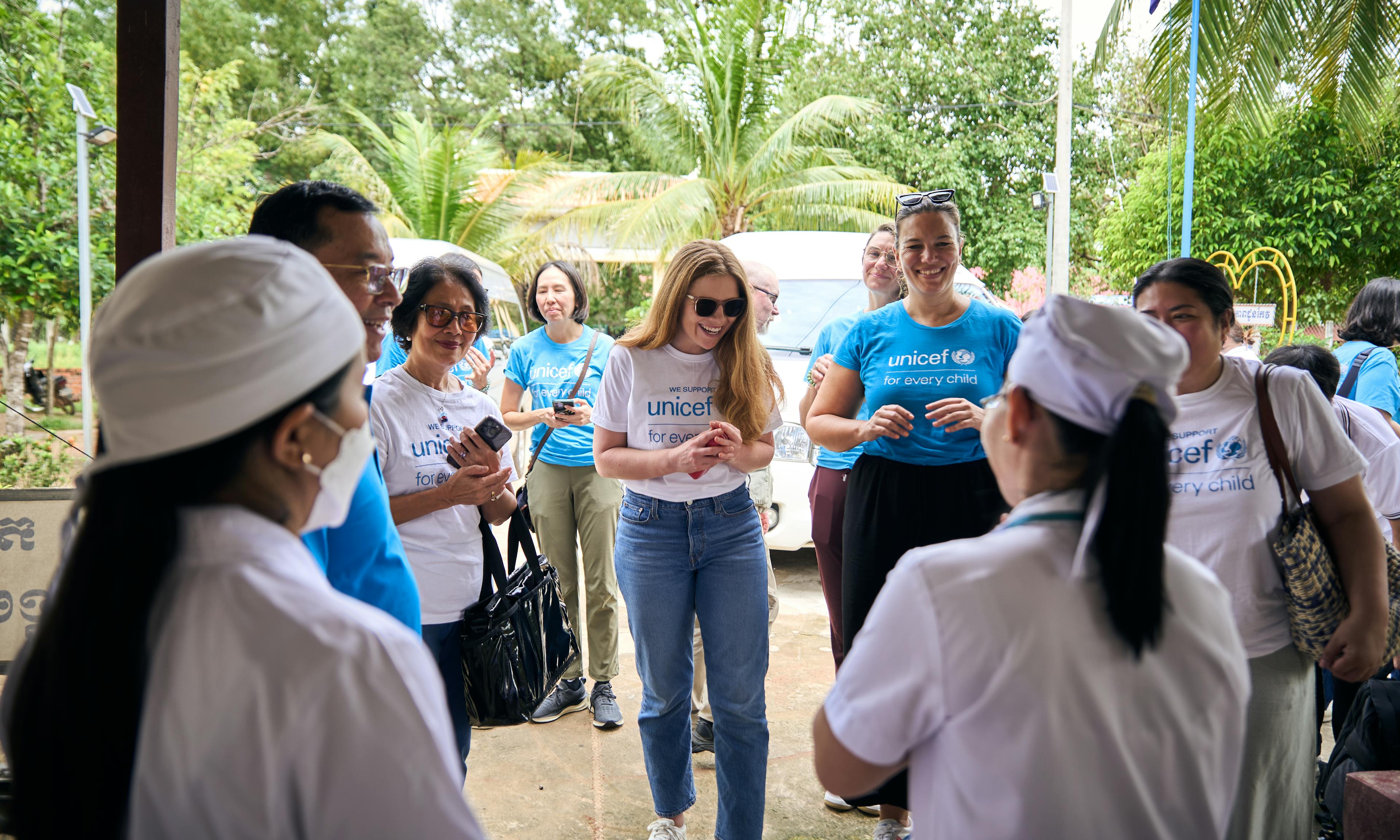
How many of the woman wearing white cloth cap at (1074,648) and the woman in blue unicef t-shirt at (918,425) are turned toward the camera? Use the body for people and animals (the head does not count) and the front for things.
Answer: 1

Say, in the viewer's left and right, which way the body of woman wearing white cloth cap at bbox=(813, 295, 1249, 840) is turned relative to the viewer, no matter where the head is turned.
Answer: facing away from the viewer and to the left of the viewer

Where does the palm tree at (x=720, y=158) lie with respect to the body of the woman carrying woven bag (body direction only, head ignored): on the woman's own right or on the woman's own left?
on the woman's own right

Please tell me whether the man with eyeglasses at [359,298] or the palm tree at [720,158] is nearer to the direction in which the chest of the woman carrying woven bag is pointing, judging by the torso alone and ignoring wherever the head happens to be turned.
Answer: the man with eyeglasses

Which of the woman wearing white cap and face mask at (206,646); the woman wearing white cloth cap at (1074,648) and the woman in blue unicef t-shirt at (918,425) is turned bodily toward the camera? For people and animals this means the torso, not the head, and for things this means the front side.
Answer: the woman in blue unicef t-shirt

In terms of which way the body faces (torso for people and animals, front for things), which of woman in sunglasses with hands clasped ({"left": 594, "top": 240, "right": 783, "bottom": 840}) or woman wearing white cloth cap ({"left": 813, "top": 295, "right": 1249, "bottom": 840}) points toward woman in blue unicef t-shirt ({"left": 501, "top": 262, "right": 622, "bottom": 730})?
the woman wearing white cloth cap

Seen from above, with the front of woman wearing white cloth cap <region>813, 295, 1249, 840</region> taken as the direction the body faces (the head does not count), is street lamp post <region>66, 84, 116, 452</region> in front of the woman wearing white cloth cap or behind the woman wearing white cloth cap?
in front

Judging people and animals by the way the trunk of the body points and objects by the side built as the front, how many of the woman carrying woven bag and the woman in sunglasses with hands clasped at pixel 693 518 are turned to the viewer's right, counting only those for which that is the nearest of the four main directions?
0

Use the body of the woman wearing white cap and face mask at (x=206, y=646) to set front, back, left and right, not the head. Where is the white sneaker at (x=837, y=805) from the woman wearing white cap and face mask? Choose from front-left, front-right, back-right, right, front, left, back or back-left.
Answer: front

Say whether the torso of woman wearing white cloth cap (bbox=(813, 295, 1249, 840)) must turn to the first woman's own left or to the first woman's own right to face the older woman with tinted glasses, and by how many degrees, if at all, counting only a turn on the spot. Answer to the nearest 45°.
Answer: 0° — they already face them

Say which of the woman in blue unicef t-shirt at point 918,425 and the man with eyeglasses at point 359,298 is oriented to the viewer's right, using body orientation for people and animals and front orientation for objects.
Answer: the man with eyeglasses

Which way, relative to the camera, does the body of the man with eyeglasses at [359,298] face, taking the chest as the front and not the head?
to the viewer's right

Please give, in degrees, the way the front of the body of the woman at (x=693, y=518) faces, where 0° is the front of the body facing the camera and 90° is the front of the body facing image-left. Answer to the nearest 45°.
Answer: approximately 0°

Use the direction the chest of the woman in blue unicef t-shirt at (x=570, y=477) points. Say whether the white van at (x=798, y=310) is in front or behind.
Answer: behind
